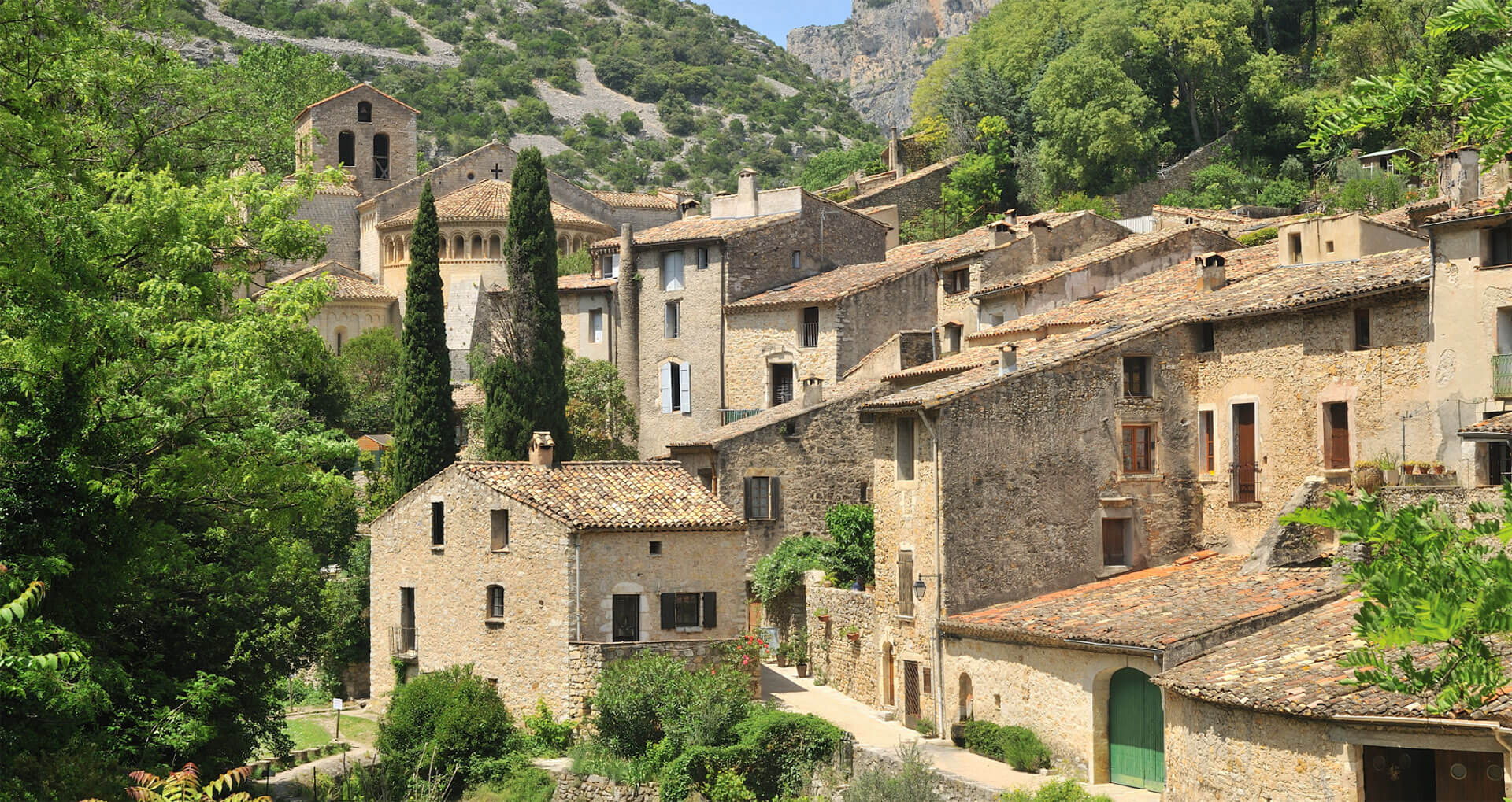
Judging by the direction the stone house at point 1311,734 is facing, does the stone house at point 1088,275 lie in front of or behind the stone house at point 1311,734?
behind

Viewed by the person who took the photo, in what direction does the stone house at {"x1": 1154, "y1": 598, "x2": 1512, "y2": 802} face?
facing the viewer

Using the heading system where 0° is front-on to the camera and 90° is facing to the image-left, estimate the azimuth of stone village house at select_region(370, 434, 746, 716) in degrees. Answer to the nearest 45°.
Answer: approximately 315°

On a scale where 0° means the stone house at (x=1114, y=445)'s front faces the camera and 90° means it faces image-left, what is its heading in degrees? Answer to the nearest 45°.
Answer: approximately 45°

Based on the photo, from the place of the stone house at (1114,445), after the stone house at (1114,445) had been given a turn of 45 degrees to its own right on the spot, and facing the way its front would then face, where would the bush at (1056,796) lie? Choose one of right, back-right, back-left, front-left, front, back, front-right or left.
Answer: left

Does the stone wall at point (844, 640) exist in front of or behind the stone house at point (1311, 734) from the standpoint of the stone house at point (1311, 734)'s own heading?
behind

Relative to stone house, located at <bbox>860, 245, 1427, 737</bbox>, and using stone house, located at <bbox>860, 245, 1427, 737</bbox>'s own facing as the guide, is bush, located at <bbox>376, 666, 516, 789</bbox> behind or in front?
in front

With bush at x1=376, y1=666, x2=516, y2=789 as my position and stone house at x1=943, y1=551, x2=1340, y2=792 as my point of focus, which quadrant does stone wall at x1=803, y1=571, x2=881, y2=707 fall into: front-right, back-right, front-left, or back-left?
front-left

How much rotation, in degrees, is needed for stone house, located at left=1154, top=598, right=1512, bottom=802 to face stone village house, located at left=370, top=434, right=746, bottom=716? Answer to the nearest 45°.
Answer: approximately 135° to its right

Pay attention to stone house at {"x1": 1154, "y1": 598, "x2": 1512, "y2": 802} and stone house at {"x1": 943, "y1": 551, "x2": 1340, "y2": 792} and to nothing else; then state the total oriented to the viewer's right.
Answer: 0

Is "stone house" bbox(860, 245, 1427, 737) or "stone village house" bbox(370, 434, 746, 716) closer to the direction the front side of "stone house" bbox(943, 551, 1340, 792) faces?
the stone village house

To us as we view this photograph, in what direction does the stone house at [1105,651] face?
facing the viewer and to the left of the viewer

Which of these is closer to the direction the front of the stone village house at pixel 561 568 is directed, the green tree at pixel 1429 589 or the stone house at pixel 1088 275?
the green tree

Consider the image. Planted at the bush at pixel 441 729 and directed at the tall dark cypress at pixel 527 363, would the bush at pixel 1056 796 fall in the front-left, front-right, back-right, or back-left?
back-right

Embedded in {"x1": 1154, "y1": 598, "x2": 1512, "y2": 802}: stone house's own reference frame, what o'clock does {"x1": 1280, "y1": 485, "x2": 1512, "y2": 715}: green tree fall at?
The green tree is roughly at 12 o'clock from the stone house.

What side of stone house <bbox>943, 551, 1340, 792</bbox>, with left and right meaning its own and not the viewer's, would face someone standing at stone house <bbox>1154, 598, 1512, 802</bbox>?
left

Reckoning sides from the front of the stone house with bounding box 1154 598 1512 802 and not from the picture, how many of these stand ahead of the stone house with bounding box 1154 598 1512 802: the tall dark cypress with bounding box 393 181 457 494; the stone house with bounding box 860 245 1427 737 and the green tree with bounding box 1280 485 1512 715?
1
